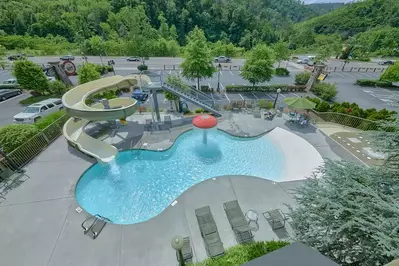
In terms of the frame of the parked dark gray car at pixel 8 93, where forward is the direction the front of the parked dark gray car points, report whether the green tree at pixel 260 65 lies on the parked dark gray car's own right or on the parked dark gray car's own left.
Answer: on the parked dark gray car's own left

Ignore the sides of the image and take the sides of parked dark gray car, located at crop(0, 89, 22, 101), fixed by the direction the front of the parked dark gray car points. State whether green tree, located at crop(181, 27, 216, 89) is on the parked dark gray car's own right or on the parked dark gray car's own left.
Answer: on the parked dark gray car's own left

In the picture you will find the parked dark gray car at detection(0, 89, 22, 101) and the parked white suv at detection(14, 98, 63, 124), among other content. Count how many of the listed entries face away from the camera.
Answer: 0

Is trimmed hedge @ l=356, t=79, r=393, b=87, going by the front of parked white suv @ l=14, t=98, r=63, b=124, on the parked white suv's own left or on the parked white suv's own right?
on the parked white suv's own left
